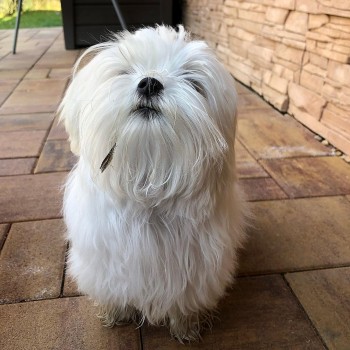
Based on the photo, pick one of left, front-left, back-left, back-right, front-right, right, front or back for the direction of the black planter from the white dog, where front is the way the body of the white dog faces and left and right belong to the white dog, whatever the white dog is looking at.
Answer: back

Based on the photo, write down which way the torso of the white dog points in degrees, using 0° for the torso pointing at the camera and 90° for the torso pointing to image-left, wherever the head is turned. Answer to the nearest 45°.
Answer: approximately 0°
